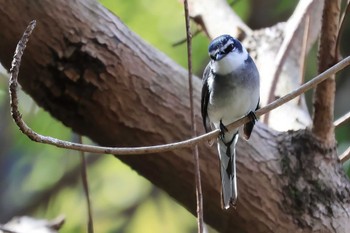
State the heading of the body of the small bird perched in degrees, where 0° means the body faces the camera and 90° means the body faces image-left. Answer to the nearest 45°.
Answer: approximately 0°
